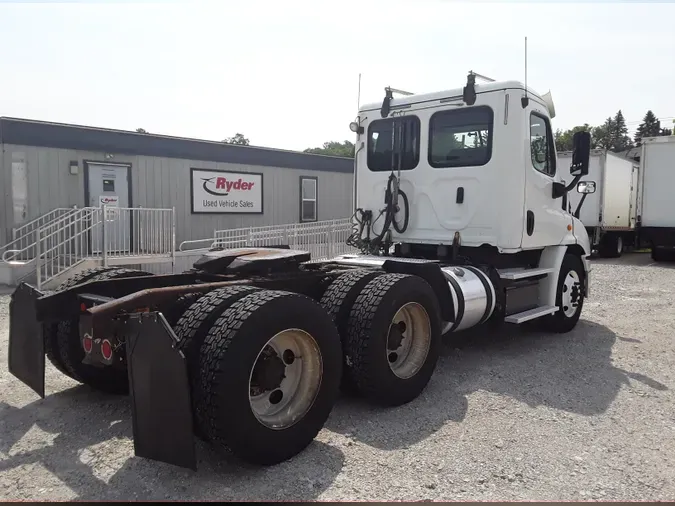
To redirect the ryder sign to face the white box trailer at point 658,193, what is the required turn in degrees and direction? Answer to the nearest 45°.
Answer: approximately 45° to its left

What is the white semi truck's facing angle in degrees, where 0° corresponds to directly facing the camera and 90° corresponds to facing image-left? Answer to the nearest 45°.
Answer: approximately 225°

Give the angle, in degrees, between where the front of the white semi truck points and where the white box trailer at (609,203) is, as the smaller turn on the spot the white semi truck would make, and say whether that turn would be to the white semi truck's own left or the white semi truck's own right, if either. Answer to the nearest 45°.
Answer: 0° — it already faces it

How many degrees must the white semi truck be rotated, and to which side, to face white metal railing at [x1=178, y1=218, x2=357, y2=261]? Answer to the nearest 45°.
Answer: approximately 45° to its left

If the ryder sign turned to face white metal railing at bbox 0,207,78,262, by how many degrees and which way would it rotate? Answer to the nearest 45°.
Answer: approximately 90° to its right

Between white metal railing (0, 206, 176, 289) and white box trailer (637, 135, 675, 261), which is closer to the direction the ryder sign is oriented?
the white box trailer

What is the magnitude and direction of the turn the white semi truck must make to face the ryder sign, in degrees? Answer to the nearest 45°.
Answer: approximately 45° to its left

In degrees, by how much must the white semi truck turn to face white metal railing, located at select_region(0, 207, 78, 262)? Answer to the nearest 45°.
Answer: approximately 90° to its left

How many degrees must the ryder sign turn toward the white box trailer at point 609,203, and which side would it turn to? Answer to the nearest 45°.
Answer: approximately 45° to its left

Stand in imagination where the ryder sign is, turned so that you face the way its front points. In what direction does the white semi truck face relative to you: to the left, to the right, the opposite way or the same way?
to the left

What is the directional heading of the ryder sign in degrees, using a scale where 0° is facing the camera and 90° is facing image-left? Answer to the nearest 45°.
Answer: approximately 315°

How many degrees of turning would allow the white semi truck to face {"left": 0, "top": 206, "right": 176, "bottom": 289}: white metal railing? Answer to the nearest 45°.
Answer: approximately 90° to its left

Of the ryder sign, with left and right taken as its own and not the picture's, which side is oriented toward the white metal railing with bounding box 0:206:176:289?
right
